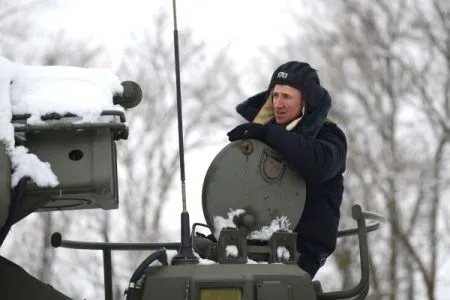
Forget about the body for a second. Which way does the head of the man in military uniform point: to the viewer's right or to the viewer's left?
to the viewer's left

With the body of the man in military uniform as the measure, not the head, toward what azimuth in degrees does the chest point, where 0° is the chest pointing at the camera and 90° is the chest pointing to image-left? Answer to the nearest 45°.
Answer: approximately 45°
